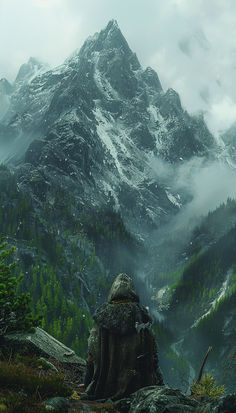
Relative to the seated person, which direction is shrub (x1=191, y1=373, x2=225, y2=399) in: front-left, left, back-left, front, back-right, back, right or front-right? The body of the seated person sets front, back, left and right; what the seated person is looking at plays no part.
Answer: right

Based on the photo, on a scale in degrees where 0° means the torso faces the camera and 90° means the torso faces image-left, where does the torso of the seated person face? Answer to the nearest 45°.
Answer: approximately 180°

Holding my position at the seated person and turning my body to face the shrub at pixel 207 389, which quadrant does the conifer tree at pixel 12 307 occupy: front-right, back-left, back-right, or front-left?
back-left

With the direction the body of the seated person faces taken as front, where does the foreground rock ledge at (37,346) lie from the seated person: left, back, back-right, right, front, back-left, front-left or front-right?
front-left

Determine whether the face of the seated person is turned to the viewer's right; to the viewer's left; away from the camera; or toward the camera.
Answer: away from the camera

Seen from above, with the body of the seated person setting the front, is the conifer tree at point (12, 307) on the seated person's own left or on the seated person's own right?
on the seated person's own left
